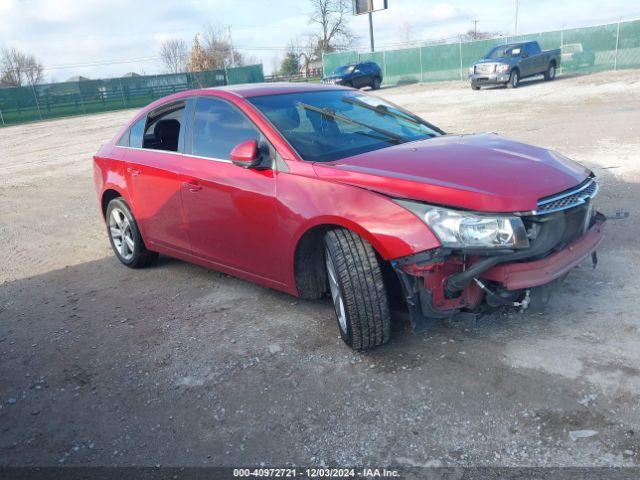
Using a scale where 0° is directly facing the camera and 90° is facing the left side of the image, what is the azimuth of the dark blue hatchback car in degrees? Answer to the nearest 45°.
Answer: approximately 45°

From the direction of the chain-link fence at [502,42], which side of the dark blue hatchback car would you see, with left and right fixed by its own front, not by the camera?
back

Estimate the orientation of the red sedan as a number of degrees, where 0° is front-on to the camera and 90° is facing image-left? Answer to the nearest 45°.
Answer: approximately 315°

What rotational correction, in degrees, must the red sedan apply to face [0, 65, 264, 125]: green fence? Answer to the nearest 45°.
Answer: approximately 180°
